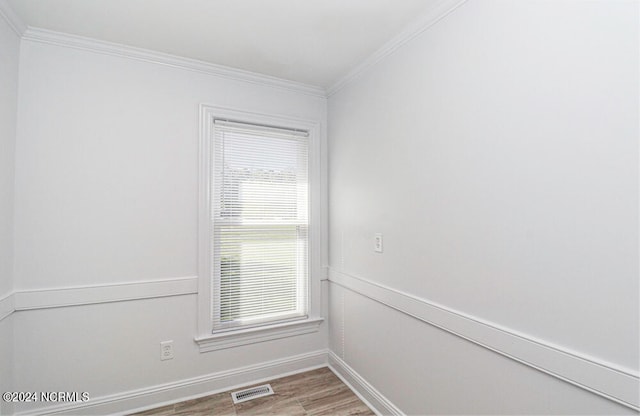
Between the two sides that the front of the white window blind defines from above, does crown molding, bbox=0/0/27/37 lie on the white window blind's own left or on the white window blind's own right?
on the white window blind's own right

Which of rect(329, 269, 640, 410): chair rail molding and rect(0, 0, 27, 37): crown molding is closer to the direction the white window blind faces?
the chair rail molding

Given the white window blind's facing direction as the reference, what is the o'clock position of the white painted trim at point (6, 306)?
The white painted trim is roughly at 4 o'clock from the white window blind.

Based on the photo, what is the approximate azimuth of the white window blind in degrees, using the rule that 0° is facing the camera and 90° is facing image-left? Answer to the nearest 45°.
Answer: approximately 315°

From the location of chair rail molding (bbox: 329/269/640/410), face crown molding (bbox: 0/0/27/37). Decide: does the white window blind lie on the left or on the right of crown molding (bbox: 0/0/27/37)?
right

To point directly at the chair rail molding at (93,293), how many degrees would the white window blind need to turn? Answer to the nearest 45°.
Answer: approximately 135° to its right
